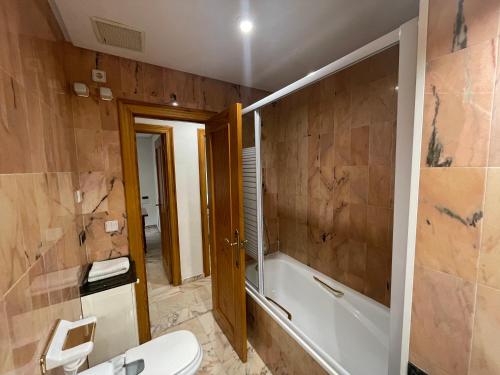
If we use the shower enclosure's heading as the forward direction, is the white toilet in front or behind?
in front

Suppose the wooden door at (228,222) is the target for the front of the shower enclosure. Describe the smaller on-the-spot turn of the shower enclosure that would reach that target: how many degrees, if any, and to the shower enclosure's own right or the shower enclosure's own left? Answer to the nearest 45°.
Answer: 0° — it already faces it

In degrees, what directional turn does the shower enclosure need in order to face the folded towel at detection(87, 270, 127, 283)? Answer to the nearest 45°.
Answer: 0° — it already faces it

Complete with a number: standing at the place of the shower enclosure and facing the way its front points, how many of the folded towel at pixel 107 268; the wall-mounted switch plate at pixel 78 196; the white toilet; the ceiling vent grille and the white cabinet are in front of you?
5

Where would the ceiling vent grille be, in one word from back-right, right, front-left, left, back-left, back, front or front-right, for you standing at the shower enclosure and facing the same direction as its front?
front

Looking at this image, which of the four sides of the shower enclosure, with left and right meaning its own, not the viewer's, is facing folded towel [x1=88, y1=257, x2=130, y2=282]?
front

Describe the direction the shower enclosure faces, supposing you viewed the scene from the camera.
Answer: facing the viewer and to the left of the viewer

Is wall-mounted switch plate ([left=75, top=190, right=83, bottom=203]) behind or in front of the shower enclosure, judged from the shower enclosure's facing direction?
in front

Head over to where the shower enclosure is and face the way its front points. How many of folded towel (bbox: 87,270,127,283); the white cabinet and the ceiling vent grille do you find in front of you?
3

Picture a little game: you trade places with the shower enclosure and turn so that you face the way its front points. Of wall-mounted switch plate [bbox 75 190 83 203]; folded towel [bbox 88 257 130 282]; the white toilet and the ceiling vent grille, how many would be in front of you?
4
